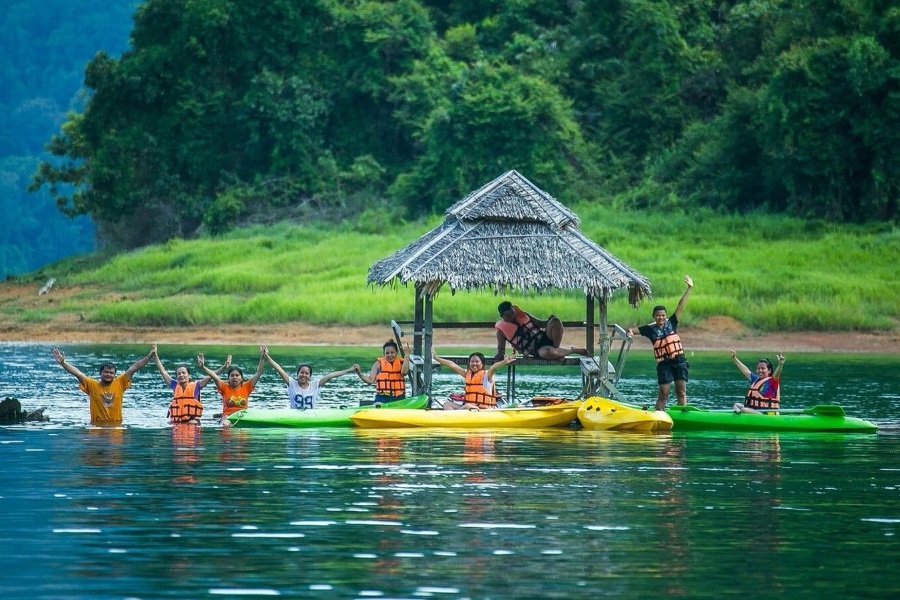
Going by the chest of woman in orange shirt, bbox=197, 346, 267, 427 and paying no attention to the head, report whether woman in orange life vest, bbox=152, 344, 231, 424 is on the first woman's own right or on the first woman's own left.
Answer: on the first woman's own right

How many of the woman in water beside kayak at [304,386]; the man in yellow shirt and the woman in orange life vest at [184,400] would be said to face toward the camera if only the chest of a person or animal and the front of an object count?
3

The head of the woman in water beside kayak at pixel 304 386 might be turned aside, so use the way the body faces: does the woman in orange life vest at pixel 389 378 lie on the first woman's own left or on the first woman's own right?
on the first woman's own left

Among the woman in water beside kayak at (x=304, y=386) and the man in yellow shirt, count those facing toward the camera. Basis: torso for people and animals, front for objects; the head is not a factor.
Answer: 2

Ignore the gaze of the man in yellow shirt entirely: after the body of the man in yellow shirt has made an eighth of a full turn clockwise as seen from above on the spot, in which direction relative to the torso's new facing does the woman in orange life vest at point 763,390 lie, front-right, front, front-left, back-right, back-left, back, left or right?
back-left

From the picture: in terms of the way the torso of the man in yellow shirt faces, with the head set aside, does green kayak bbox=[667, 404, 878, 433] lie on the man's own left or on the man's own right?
on the man's own left

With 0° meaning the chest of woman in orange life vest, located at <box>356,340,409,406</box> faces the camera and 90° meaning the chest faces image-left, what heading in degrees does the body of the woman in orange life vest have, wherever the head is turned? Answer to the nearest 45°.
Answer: approximately 0°

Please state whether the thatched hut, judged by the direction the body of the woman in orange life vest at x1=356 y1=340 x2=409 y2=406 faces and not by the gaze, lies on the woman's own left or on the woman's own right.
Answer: on the woman's own left
